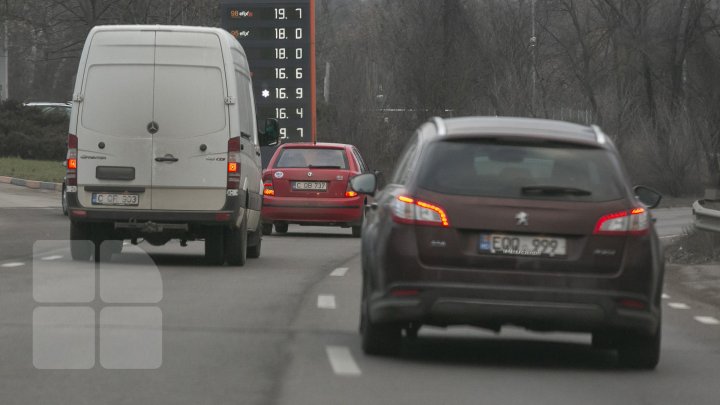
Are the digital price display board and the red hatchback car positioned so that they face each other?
yes

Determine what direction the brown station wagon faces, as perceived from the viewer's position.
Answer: facing away from the viewer

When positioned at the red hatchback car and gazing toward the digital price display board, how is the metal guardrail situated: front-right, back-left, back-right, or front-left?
back-right

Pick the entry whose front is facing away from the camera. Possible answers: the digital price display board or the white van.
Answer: the white van

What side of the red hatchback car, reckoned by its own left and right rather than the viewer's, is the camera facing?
back

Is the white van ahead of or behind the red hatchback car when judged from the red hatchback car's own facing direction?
behind

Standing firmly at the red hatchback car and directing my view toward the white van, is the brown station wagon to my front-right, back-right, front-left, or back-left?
front-left

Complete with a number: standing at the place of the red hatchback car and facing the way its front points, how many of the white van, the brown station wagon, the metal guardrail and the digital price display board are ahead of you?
1

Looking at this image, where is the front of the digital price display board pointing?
toward the camera

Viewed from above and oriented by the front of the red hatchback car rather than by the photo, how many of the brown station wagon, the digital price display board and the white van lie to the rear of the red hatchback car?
2

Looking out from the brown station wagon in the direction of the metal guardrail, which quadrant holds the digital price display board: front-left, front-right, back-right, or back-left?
front-left

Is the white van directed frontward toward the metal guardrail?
no

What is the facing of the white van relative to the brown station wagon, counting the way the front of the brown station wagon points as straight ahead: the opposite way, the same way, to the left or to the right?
the same way

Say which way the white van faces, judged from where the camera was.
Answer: facing away from the viewer

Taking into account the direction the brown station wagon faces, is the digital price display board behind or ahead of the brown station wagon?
ahead

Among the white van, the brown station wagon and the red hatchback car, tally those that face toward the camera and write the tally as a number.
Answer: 0

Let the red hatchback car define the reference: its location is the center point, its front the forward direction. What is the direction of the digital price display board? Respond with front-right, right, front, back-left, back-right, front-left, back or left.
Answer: front

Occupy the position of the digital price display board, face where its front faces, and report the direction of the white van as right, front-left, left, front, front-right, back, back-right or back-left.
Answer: front

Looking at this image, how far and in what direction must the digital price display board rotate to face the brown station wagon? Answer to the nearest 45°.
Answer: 0° — it already faces it
